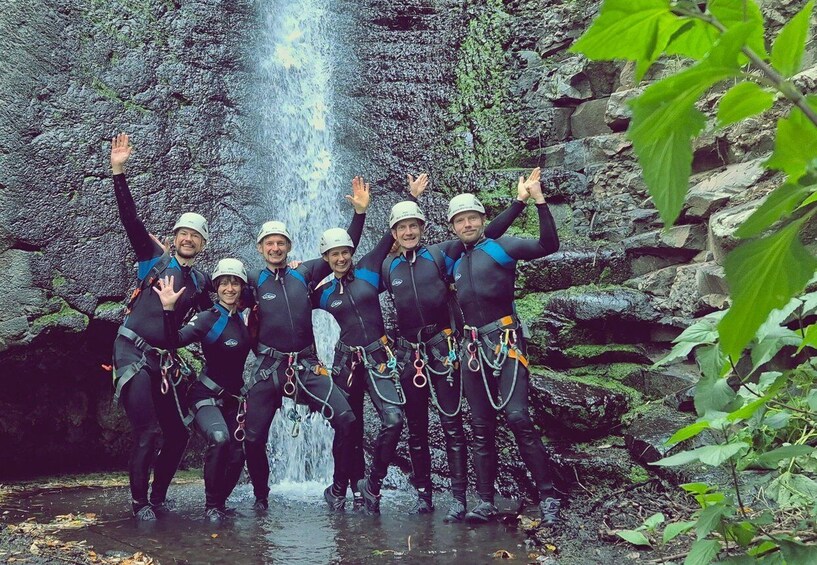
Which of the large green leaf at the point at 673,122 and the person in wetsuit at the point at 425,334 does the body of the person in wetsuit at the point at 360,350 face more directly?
the large green leaf

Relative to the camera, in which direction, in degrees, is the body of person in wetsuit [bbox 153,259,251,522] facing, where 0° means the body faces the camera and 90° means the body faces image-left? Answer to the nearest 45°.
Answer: approximately 315°

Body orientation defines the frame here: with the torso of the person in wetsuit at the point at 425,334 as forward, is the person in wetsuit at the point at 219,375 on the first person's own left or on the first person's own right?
on the first person's own right

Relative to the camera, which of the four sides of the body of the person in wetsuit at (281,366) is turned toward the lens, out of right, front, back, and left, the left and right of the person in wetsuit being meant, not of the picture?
front

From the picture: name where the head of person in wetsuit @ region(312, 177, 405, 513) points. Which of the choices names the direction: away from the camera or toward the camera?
toward the camera

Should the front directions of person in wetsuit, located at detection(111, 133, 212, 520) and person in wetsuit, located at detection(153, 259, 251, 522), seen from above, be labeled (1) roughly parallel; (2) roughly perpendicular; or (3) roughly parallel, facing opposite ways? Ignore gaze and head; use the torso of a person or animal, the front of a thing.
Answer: roughly parallel

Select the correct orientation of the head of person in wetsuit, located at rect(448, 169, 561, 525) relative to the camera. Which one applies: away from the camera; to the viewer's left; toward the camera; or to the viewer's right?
toward the camera

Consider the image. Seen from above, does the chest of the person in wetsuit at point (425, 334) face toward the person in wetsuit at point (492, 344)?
no

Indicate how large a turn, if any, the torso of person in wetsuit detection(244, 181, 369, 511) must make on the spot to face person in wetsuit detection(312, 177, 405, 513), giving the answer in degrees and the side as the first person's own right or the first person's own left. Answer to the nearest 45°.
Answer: approximately 90° to the first person's own left

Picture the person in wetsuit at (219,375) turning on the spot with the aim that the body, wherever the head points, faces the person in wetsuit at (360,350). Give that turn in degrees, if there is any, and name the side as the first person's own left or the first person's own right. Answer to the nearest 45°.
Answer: approximately 45° to the first person's own left

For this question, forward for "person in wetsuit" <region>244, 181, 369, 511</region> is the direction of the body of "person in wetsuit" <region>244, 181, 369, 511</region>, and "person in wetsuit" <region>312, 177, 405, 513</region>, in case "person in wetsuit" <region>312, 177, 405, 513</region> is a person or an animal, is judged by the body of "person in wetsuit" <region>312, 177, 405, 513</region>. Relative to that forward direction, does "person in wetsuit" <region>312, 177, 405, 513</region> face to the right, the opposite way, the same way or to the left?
the same way

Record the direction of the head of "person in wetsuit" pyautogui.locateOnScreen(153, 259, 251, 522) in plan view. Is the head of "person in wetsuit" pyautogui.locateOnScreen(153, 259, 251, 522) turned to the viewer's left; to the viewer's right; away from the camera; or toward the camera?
toward the camera

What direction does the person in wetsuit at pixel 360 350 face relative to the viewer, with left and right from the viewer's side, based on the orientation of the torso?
facing the viewer

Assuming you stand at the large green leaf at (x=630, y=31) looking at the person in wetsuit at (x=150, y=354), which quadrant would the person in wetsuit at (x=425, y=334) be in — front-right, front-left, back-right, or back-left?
front-right

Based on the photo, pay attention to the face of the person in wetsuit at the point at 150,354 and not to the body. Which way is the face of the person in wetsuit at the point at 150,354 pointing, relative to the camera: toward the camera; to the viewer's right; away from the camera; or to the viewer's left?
toward the camera

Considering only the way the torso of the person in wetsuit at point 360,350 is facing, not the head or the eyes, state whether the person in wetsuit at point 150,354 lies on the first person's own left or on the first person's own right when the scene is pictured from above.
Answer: on the first person's own right

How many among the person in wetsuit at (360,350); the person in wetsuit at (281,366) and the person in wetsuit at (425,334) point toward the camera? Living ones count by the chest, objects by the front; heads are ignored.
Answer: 3

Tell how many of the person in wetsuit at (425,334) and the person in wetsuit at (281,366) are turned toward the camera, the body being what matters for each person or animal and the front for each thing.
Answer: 2

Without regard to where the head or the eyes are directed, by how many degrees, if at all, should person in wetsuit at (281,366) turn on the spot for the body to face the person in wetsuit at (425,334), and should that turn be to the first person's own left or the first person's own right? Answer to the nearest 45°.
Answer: approximately 90° to the first person's own left
